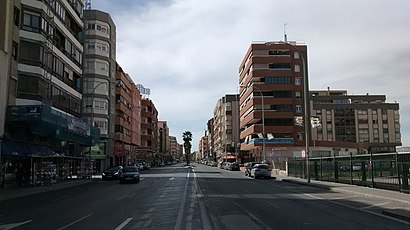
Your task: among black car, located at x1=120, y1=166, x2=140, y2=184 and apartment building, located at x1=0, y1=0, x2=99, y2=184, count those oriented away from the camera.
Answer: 0

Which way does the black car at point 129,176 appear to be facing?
toward the camera

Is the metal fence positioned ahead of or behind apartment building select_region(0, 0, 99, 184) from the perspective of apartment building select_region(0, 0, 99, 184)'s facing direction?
ahead

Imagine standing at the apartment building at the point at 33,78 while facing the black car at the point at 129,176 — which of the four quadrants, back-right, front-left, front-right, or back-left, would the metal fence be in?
front-right
